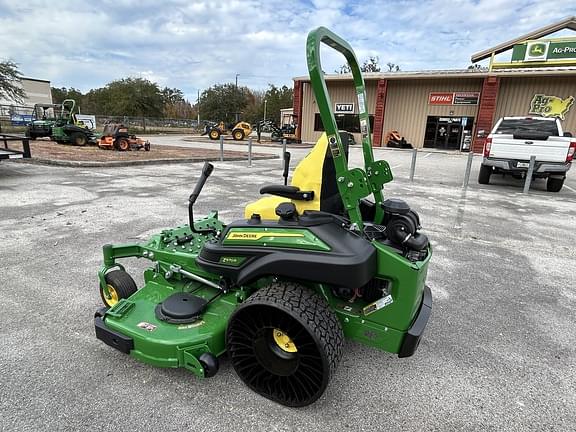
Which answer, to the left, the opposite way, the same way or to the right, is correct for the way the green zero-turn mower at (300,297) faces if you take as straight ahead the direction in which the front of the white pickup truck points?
to the left

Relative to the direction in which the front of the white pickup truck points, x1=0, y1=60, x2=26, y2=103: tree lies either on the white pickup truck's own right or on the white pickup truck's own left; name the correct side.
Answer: on the white pickup truck's own left

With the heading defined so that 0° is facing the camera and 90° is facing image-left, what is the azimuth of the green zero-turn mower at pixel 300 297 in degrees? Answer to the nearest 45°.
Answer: approximately 135°

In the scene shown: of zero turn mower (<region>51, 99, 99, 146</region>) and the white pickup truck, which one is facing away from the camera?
the white pickup truck

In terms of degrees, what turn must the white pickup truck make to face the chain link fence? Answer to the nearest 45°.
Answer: approximately 90° to its left

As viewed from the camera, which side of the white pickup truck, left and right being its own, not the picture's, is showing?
back

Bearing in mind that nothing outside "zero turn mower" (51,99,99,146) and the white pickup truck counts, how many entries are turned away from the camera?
1

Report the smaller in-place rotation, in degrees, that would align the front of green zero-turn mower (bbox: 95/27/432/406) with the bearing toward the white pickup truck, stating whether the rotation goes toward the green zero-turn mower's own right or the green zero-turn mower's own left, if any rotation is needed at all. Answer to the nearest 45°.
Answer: approximately 90° to the green zero-turn mower's own right
